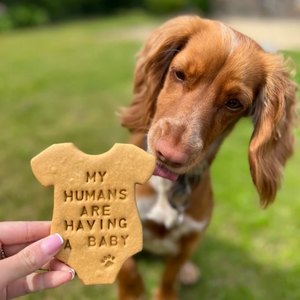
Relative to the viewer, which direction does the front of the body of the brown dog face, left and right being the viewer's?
facing the viewer
